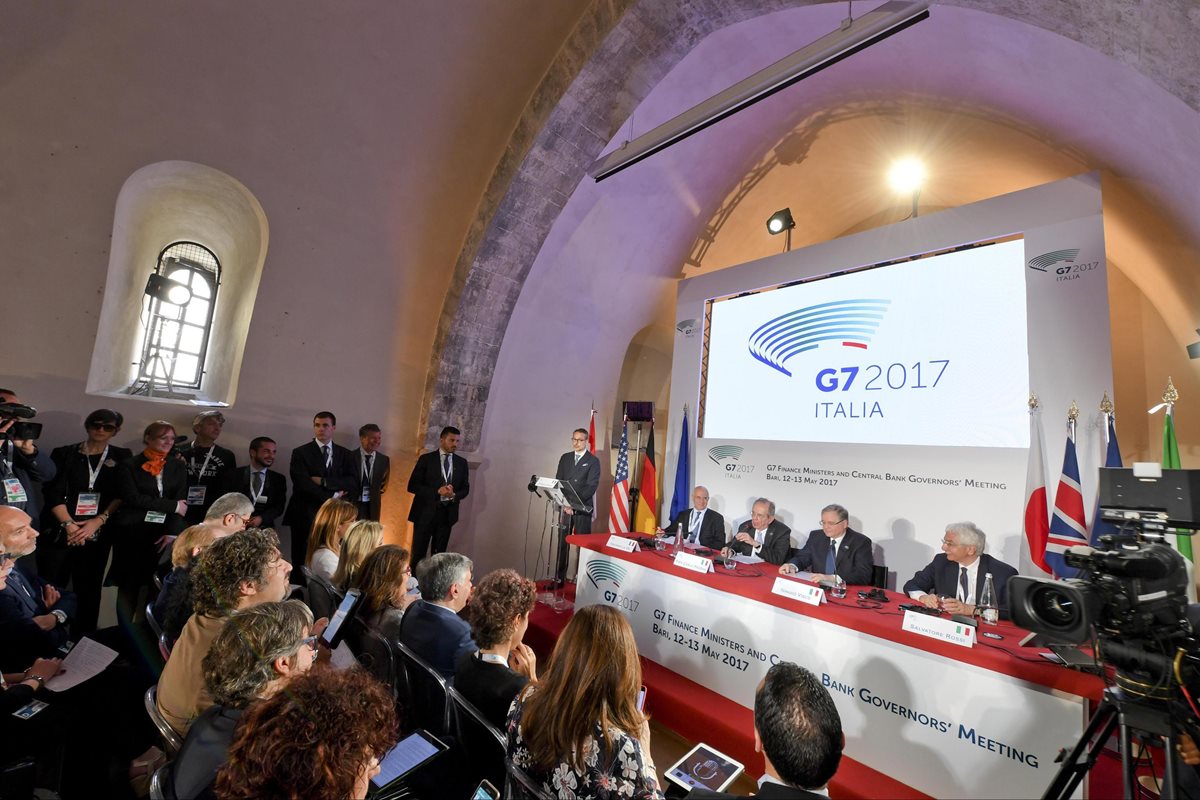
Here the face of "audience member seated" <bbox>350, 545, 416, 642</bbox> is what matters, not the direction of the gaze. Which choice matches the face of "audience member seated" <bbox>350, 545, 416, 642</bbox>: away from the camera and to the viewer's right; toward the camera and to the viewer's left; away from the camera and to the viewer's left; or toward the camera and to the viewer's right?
away from the camera and to the viewer's right

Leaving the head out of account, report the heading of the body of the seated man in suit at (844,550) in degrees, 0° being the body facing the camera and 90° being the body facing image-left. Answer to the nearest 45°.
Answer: approximately 45°

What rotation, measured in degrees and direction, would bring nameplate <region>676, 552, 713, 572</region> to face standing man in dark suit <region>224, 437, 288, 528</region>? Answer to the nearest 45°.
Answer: approximately 45° to its right

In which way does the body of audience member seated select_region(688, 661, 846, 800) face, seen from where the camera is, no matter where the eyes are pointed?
away from the camera

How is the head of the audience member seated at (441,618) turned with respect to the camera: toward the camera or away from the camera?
away from the camera

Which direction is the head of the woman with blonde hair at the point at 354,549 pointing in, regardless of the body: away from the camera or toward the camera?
away from the camera

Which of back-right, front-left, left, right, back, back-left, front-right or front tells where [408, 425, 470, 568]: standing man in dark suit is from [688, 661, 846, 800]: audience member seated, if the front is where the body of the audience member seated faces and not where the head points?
front-left

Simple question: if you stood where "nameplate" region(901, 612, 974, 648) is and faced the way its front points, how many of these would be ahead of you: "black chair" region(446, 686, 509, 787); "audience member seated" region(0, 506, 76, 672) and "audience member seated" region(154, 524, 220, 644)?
3

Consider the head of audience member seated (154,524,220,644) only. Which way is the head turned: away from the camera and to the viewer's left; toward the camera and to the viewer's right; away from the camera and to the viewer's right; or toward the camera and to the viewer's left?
away from the camera and to the viewer's right

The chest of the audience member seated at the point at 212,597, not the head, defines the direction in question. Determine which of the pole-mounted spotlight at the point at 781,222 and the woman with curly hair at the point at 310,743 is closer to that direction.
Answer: the pole-mounted spotlight

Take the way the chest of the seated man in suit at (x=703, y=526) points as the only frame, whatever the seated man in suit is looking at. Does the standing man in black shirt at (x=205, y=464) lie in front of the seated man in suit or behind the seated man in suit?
in front

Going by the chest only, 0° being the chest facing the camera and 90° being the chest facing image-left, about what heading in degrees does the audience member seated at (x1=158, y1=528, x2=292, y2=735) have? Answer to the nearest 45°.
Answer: approximately 270°

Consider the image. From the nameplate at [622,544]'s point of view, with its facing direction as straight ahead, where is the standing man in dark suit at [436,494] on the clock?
The standing man in dark suit is roughly at 3 o'clock from the nameplate.

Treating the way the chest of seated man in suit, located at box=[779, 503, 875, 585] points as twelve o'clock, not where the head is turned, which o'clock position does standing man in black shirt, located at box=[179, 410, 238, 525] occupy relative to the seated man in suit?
The standing man in black shirt is roughly at 1 o'clock from the seated man in suit.
